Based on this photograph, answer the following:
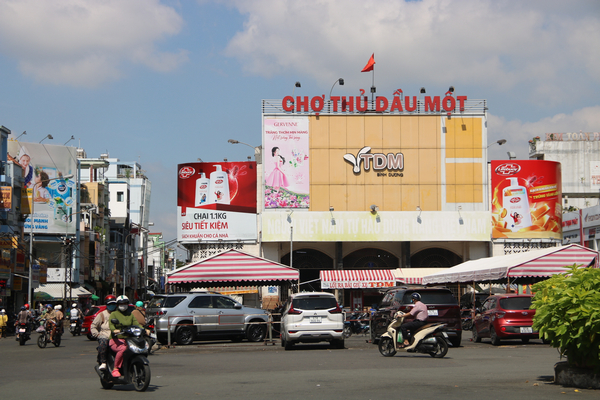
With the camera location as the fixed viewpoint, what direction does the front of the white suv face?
facing away from the viewer

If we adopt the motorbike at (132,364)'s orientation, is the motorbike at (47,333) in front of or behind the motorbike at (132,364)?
behind

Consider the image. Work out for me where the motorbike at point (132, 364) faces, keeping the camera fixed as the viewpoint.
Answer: facing the viewer and to the right of the viewer

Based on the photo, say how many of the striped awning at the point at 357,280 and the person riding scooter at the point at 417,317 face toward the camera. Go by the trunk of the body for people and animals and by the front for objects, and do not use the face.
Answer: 1

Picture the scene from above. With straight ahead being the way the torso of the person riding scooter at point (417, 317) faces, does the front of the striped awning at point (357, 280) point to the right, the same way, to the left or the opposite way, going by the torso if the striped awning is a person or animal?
to the left

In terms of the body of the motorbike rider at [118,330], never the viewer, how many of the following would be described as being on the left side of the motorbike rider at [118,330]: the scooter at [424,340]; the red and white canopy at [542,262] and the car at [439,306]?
3

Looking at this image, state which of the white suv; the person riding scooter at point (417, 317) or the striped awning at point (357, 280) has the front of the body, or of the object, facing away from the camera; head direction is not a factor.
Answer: the white suv

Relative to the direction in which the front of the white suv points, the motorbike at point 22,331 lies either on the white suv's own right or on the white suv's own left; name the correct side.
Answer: on the white suv's own left

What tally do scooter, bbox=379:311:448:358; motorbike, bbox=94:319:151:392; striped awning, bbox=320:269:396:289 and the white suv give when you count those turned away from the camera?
1

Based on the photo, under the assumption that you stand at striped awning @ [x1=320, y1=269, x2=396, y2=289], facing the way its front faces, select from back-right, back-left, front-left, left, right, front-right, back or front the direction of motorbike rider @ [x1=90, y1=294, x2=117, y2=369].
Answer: front

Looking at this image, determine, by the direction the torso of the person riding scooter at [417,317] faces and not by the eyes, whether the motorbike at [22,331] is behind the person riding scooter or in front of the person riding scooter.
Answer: in front

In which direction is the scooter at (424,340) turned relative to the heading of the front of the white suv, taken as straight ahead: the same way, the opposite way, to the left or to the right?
to the left

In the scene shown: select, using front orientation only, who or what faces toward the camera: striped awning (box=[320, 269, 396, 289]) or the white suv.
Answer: the striped awning

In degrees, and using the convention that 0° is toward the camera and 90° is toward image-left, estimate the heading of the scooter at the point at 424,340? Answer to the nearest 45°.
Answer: approximately 90°
